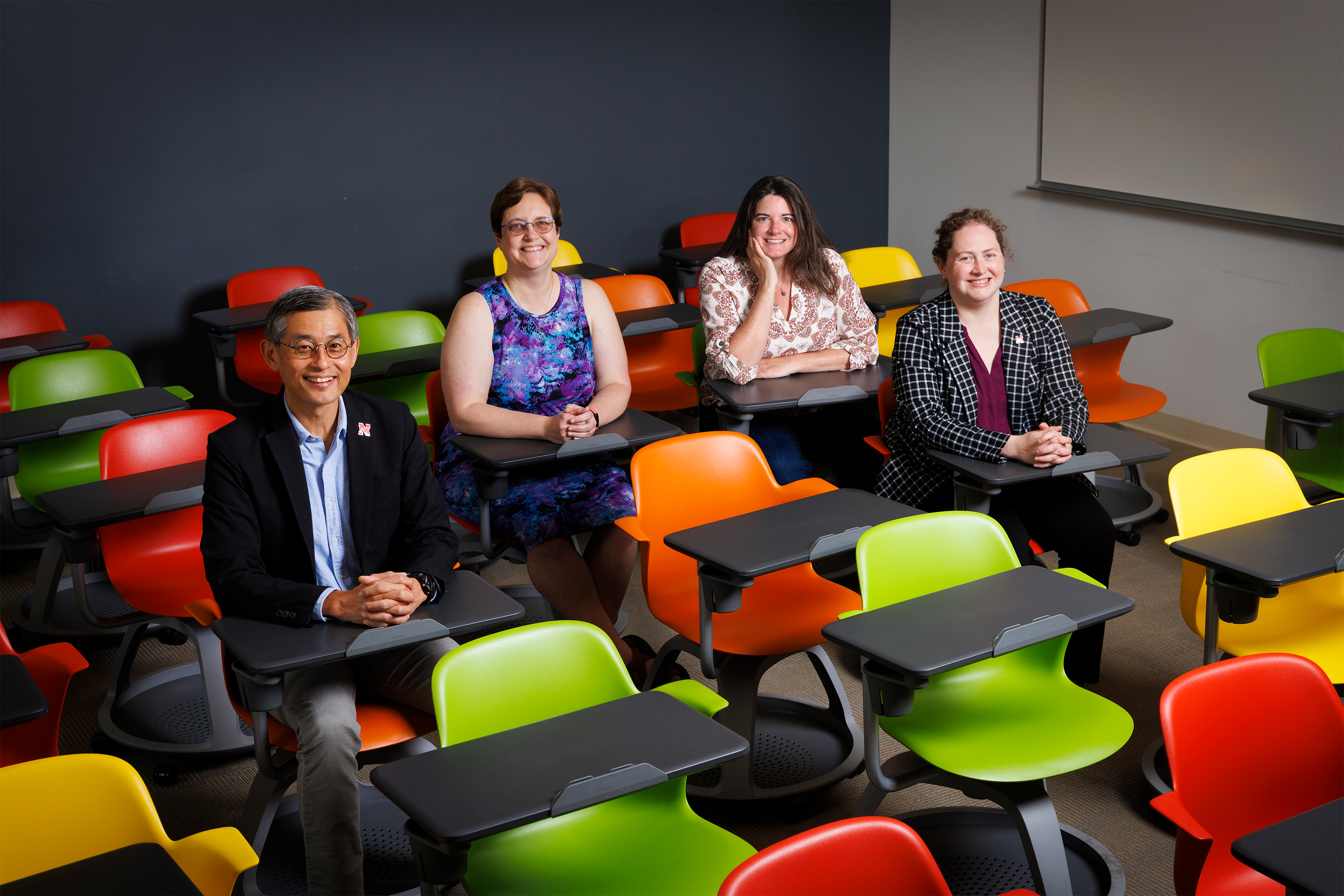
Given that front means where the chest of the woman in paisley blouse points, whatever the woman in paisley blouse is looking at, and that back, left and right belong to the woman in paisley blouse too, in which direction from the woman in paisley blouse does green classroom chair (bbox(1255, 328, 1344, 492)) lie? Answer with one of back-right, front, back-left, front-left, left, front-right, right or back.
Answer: left

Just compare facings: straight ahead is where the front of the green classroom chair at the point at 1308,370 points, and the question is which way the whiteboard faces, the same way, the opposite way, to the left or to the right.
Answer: to the right

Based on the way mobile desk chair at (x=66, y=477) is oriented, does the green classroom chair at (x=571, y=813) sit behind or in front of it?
in front

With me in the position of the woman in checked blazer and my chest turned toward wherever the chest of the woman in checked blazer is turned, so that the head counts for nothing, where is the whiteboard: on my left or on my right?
on my left

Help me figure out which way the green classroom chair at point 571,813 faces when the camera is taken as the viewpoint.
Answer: facing the viewer and to the right of the viewer

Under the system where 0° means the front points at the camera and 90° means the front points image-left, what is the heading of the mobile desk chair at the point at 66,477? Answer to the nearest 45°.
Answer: approximately 315°

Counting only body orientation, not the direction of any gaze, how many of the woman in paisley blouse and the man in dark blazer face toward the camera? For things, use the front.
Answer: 2

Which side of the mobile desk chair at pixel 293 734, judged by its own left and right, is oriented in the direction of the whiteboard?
left

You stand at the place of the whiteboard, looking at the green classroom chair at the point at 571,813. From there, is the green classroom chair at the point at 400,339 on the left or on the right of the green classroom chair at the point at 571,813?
right

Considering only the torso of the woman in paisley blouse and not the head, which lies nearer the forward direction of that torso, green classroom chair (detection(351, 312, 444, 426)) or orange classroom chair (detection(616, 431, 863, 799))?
the orange classroom chair

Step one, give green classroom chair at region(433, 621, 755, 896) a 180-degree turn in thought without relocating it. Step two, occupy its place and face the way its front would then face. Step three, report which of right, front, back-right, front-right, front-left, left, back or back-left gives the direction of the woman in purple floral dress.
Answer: front-right
